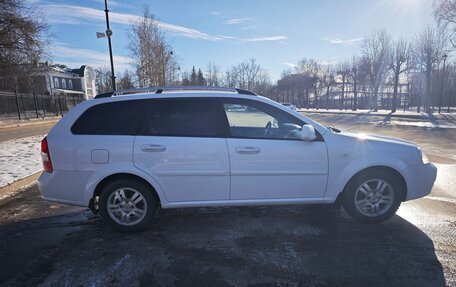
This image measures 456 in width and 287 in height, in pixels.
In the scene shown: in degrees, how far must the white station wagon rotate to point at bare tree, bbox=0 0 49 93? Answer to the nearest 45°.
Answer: approximately 135° to its left

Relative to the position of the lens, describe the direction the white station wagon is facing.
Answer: facing to the right of the viewer

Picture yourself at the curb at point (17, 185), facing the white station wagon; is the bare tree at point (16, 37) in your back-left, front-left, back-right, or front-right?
back-left

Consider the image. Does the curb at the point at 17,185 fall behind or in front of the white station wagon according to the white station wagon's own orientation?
behind

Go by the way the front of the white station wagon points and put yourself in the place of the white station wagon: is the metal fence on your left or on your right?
on your left
